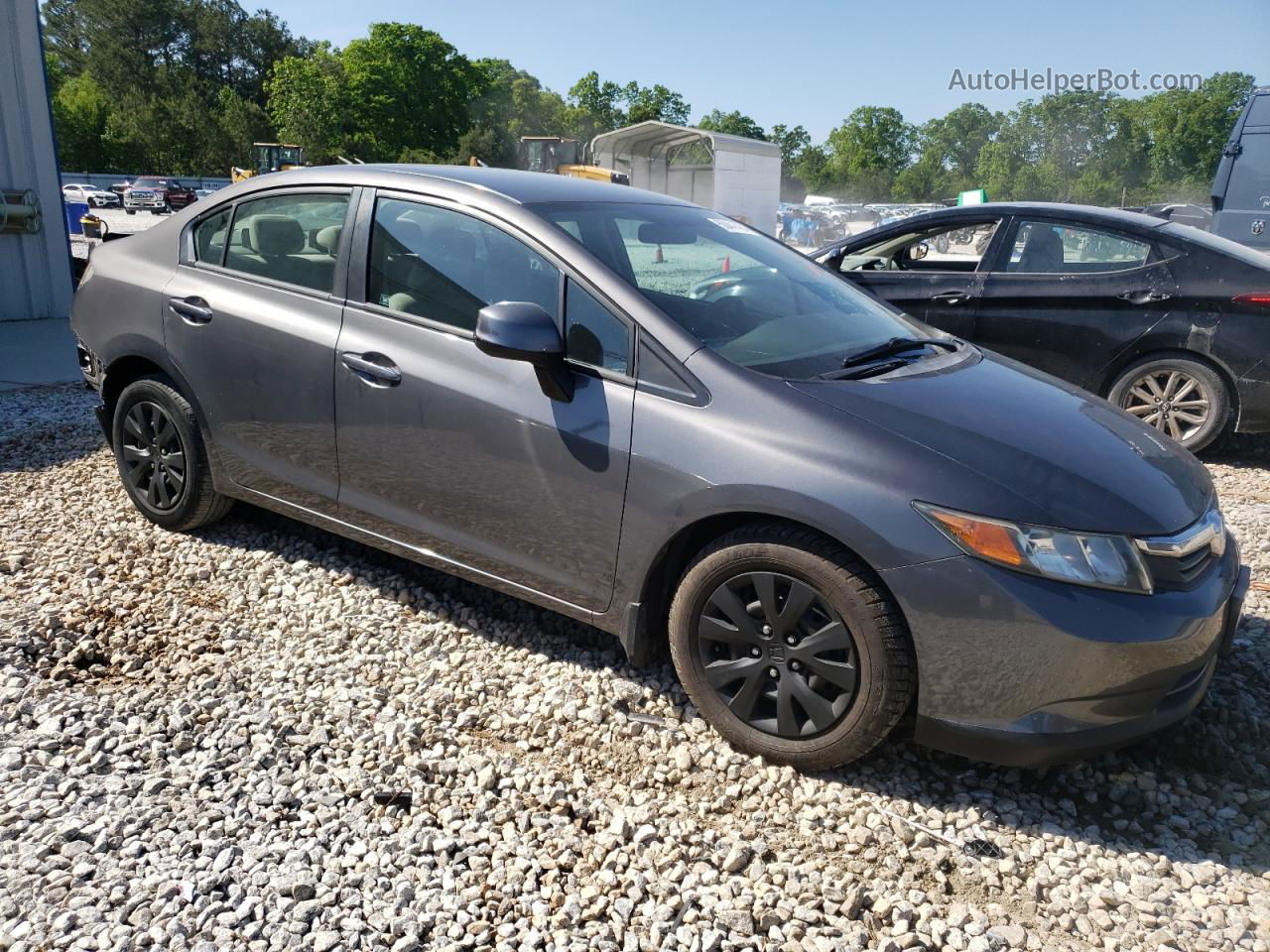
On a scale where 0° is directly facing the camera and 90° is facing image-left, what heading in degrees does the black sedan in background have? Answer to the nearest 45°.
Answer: approximately 90°

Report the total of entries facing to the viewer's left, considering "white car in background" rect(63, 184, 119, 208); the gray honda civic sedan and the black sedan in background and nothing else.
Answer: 1

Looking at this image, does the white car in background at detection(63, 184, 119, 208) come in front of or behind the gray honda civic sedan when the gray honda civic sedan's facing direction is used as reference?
behind

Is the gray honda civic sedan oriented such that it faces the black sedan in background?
no

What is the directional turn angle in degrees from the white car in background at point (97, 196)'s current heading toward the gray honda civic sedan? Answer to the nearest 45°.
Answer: approximately 45° to its right

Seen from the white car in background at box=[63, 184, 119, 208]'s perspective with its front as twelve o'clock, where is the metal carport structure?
The metal carport structure is roughly at 12 o'clock from the white car in background.

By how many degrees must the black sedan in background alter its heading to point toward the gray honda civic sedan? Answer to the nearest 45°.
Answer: approximately 90° to its left

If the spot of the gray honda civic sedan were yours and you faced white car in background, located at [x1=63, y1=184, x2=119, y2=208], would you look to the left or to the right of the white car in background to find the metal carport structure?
right

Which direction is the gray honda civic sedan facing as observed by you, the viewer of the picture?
facing the viewer and to the right of the viewer

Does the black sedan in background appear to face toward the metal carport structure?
no

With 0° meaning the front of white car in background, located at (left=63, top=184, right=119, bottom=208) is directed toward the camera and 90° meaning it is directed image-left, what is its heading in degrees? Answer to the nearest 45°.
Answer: approximately 315°

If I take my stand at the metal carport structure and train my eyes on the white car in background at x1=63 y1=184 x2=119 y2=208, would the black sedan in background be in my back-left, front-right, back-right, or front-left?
back-left

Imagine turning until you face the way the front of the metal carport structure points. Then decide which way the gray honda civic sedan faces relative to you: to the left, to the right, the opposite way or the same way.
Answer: to the left
